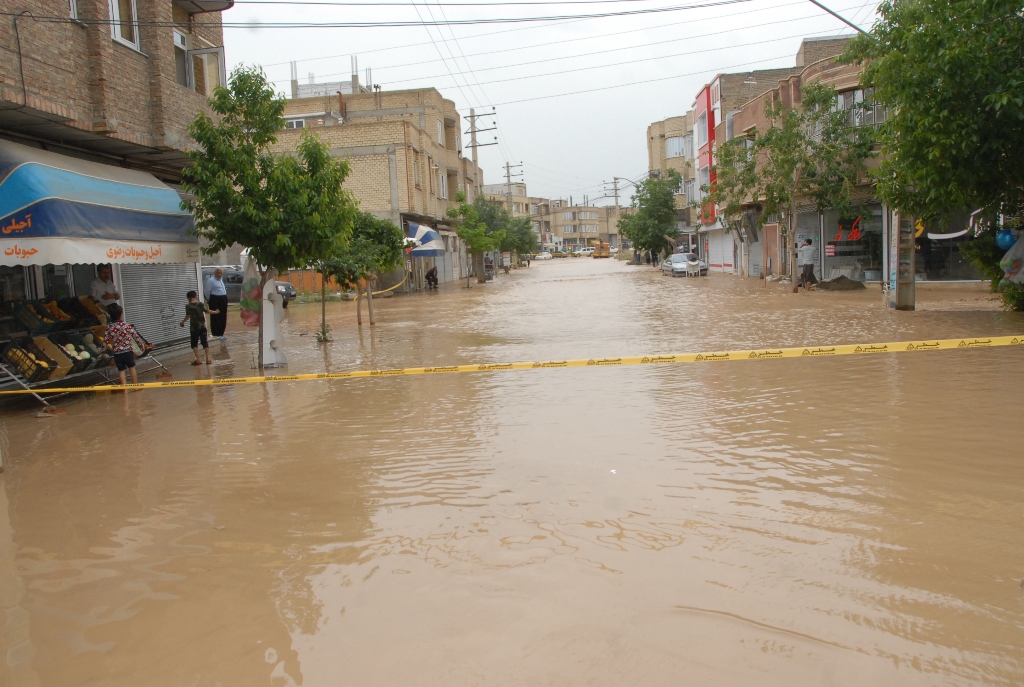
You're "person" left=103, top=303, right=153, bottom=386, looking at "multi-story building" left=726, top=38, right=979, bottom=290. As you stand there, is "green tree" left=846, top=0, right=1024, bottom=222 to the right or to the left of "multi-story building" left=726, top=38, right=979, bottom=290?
right

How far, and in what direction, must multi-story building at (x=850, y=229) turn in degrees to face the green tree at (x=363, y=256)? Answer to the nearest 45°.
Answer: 0° — it already faces it

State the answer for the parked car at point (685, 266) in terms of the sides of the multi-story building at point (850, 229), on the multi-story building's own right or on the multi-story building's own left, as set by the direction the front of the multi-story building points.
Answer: on the multi-story building's own right

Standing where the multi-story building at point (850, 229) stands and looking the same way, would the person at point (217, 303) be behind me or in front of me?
in front

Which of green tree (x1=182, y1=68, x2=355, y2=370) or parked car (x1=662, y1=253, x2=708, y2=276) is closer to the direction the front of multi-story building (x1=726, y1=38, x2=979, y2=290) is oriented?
the green tree

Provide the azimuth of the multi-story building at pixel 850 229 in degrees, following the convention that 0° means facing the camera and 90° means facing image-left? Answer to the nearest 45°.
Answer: approximately 45°

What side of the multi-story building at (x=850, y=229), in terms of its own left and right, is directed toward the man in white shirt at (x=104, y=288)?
front

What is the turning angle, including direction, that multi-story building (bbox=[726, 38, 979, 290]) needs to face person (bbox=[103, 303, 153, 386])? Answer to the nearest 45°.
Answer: approximately 45° to its left
